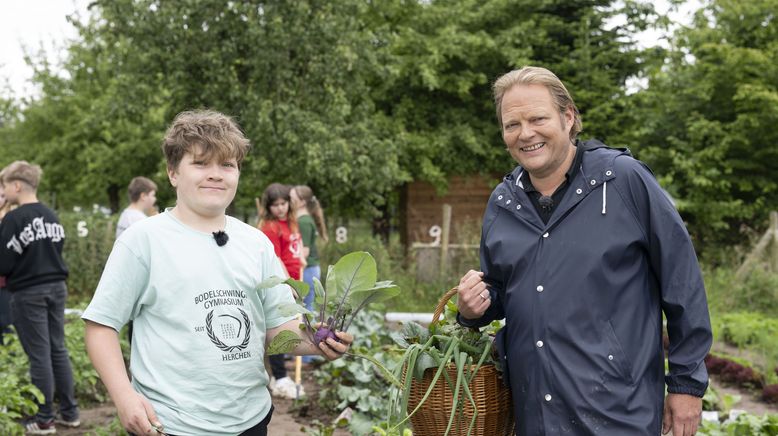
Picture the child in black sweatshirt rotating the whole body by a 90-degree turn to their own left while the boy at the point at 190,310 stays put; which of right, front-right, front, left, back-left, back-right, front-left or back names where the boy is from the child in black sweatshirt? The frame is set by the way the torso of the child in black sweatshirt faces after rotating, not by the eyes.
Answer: front-left

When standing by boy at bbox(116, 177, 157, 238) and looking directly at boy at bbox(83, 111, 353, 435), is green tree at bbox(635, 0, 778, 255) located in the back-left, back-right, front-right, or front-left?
back-left

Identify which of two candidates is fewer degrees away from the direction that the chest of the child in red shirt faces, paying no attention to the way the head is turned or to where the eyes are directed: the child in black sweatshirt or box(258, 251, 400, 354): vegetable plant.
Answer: the vegetable plant

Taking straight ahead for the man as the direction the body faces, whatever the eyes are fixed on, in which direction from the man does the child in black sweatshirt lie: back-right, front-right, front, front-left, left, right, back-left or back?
right

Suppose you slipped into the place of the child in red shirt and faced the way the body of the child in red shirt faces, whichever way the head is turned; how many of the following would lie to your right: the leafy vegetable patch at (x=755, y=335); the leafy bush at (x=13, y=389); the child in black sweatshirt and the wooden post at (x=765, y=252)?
2

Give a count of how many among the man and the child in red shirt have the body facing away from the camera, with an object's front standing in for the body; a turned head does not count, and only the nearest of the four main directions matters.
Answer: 0

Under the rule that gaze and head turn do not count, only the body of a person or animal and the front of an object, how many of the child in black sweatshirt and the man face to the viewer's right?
0

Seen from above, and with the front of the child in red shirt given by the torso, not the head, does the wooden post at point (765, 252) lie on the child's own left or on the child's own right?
on the child's own left
